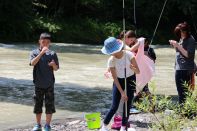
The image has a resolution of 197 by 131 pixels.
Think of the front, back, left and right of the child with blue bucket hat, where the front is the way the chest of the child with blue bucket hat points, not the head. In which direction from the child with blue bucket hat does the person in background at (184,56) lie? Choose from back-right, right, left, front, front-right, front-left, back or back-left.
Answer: back-left

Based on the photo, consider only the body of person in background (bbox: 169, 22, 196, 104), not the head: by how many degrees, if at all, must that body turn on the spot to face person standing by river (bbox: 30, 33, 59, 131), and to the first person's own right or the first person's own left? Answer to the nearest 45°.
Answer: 0° — they already face them

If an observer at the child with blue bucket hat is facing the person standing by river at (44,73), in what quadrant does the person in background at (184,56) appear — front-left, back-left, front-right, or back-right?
back-right

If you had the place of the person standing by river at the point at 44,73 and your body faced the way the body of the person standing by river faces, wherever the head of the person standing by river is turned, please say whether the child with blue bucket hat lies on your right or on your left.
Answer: on your left

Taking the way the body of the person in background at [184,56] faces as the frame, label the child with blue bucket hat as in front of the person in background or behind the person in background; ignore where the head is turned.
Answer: in front

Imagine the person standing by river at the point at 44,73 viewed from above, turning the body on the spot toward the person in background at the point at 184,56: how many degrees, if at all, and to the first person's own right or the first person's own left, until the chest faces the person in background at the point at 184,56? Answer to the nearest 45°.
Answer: approximately 90° to the first person's own left

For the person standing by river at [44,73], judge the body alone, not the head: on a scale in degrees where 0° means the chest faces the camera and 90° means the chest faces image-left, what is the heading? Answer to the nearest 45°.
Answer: approximately 0°

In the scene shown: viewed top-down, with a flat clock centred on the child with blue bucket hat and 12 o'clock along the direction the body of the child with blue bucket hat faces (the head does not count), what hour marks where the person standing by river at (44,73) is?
The person standing by river is roughly at 3 o'clock from the child with blue bucket hat.

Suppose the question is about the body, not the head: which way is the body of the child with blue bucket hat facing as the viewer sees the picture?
toward the camera

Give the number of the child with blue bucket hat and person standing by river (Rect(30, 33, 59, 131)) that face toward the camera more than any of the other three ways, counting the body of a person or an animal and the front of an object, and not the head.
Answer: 2
